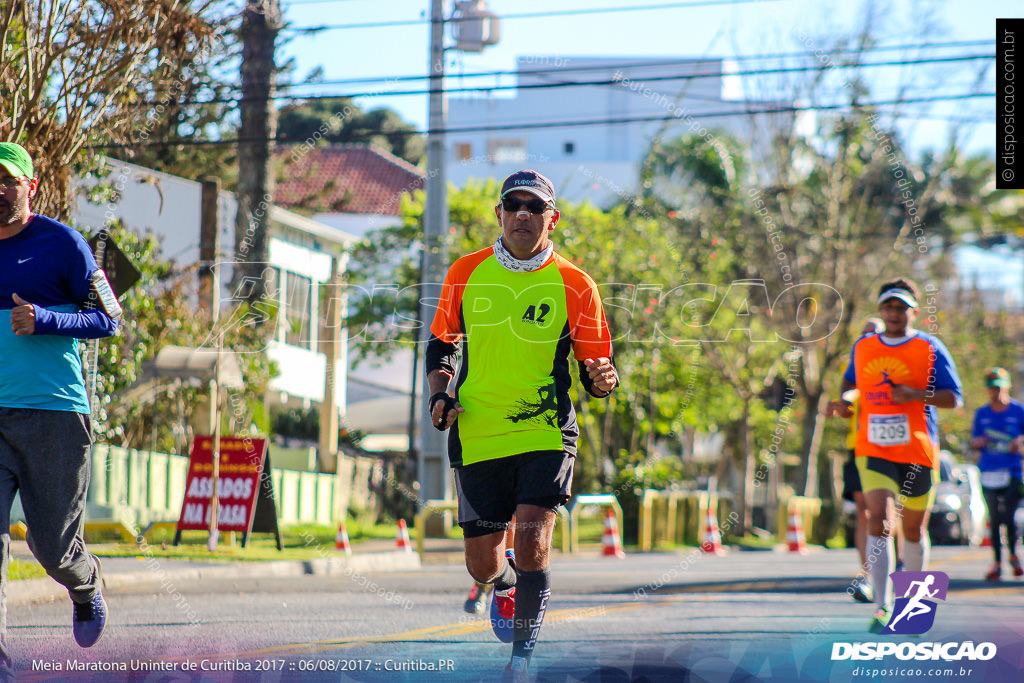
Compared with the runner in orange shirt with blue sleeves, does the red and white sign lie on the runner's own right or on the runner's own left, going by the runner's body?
on the runner's own right

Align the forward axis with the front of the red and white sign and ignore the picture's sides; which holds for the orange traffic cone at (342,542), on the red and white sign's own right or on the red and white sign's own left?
on the red and white sign's own left

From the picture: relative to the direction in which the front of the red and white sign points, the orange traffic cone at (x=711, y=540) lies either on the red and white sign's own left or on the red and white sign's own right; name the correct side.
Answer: on the red and white sign's own left

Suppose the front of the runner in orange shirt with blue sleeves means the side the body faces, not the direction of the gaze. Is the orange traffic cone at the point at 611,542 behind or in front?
behind

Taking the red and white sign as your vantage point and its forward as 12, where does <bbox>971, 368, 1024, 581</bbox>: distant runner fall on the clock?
The distant runner is roughly at 10 o'clock from the red and white sign.

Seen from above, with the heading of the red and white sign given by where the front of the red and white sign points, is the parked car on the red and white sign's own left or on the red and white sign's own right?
on the red and white sign's own left

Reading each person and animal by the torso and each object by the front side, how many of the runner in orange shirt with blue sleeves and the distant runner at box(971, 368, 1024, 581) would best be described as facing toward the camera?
2

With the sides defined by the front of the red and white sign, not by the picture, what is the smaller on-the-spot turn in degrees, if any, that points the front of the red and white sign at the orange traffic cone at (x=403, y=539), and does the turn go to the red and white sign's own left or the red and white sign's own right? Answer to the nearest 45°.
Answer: approximately 135° to the red and white sign's own left

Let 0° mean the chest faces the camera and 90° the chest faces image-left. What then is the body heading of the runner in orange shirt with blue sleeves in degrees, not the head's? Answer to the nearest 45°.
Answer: approximately 0°

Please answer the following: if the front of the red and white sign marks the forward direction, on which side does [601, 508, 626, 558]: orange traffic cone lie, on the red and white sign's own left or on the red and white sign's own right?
on the red and white sign's own left
